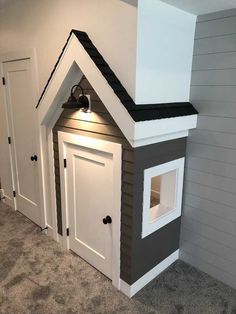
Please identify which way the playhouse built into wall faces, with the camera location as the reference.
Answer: facing the viewer and to the left of the viewer

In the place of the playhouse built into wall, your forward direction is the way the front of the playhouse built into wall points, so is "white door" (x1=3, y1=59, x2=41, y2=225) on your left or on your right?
on your right

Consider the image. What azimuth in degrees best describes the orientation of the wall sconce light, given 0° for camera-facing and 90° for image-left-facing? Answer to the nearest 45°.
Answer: approximately 45°

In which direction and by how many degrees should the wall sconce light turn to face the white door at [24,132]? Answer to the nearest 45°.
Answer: approximately 90° to its right
